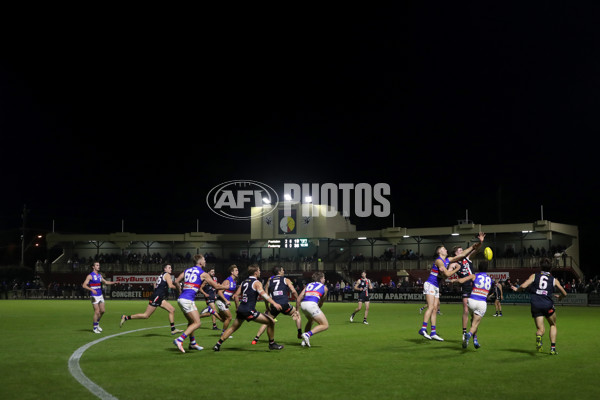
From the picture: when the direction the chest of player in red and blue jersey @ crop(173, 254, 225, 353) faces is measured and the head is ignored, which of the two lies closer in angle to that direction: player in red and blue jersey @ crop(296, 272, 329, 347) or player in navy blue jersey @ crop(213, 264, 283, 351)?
the player in red and blue jersey

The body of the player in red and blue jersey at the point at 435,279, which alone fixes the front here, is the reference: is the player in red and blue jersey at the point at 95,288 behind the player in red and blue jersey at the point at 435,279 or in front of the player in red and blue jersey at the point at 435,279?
behind

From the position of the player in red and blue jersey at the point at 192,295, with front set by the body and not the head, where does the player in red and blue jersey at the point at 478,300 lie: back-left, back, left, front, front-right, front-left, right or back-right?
front-right

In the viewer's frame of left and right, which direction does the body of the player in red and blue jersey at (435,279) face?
facing to the right of the viewer

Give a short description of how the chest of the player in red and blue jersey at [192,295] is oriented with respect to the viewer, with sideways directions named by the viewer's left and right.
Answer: facing away from the viewer and to the right of the viewer

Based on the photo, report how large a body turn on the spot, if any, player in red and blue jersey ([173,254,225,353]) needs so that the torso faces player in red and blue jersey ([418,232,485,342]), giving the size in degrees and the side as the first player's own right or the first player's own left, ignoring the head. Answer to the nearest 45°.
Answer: approximately 45° to the first player's own right

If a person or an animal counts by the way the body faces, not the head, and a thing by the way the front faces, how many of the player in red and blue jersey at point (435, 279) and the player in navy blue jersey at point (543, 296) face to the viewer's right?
1

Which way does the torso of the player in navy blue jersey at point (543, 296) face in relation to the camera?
away from the camera

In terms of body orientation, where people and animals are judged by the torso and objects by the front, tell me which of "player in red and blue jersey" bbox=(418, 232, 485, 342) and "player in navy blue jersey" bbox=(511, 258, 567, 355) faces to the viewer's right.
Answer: the player in red and blue jersey

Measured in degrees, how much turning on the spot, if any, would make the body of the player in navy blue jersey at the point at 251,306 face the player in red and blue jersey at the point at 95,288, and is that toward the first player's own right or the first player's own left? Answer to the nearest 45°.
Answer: approximately 90° to the first player's own left

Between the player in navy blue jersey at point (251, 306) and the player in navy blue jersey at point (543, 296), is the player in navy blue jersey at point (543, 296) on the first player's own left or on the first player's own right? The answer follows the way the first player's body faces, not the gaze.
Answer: on the first player's own right

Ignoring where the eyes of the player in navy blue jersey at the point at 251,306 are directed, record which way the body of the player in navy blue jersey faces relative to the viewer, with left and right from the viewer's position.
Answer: facing away from the viewer and to the right of the viewer
